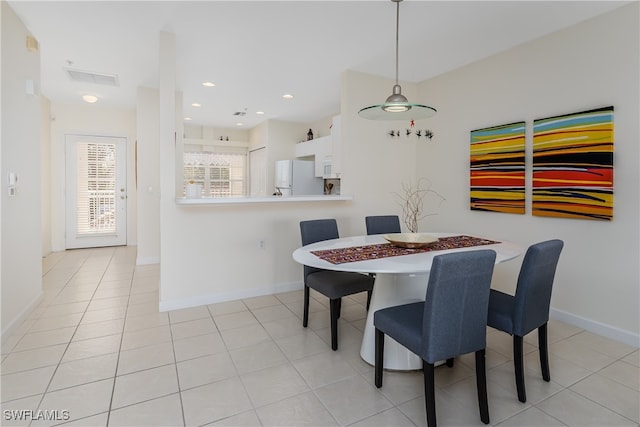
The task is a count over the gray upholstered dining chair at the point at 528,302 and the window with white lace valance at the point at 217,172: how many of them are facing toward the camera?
1

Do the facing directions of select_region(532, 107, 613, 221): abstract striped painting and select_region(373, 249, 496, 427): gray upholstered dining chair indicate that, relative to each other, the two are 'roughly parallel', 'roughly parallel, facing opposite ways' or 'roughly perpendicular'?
roughly perpendicular

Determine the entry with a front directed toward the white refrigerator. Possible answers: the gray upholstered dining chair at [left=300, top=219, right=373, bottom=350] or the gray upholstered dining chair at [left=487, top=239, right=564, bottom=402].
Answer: the gray upholstered dining chair at [left=487, top=239, right=564, bottom=402]

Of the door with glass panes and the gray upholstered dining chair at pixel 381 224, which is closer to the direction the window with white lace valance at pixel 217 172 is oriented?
the gray upholstered dining chair

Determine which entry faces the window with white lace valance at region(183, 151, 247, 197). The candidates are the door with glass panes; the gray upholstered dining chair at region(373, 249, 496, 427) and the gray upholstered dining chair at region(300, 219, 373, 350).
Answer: the gray upholstered dining chair at region(373, 249, 496, 427)

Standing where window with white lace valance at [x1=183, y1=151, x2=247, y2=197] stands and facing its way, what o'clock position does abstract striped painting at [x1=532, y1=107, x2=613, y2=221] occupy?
The abstract striped painting is roughly at 11 o'clock from the window with white lace valance.

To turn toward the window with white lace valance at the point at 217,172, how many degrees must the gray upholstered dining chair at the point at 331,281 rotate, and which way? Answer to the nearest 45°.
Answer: approximately 180°

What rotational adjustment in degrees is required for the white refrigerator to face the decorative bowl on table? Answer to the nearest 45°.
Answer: approximately 45° to its left

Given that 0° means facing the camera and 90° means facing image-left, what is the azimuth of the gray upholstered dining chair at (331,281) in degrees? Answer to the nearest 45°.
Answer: approximately 315°

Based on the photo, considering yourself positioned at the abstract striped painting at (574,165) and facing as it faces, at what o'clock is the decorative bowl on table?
The decorative bowl on table is roughly at 12 o'clock from the abstract striped painting.

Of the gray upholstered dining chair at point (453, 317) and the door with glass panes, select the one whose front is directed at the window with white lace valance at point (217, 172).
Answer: the gray upholstered dining chair

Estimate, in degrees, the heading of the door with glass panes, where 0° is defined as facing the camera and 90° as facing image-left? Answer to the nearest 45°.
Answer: approximately 0°

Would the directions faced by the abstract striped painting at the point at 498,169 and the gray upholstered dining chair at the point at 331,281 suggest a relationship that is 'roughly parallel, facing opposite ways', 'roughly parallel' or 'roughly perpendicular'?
roughly perpendicular
